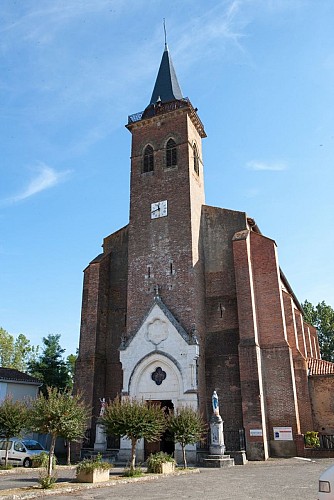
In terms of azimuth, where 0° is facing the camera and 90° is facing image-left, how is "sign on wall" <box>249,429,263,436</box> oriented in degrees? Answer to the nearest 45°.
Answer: approximately 0°

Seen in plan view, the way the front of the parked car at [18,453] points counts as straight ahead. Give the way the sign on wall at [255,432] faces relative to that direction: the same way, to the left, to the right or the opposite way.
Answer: to the right

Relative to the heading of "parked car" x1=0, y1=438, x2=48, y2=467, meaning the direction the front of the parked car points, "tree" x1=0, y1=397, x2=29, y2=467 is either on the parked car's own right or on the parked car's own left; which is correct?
on the parked car's own right

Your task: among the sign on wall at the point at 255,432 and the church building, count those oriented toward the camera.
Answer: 2

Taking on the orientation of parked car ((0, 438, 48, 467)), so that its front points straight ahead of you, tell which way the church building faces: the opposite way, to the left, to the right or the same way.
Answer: to the right

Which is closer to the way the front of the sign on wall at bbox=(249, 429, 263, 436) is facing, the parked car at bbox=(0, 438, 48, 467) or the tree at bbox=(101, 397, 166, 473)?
the tree
